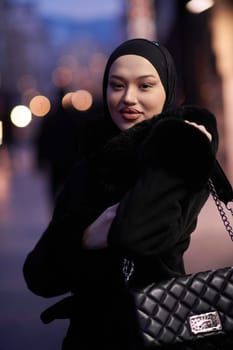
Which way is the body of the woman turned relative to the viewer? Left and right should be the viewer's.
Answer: facing the viewer and to the left of the viewer
